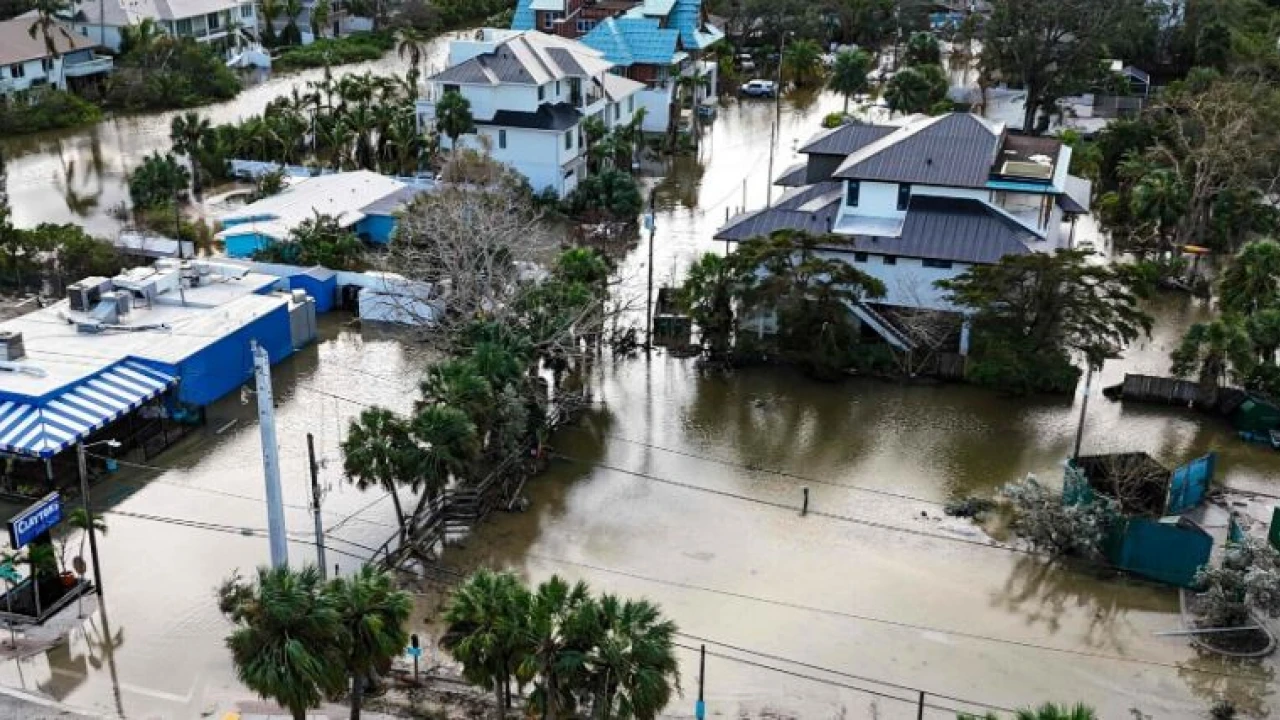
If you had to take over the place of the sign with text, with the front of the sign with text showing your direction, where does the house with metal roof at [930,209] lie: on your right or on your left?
on your left

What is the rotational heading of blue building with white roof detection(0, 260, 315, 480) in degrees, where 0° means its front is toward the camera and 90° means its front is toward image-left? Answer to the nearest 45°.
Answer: approximately 315°

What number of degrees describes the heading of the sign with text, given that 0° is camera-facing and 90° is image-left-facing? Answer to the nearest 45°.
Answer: approximately 315°
